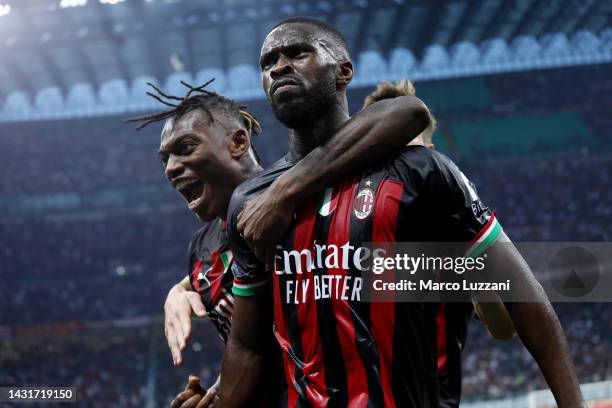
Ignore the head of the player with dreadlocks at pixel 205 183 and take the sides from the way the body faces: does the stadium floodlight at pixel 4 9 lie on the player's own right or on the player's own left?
on the player's own right

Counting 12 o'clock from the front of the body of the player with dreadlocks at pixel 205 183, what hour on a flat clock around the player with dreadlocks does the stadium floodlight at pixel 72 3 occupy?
The stadium floodlight is roughly at 4 o'clock from the player with dreadlocks.

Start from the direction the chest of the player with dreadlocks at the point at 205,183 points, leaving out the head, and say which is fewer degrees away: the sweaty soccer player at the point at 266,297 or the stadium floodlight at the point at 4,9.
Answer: the sweaty soccer player

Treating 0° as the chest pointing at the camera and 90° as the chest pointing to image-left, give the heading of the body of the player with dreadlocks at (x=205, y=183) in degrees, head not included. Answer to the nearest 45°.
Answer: approximately 45°

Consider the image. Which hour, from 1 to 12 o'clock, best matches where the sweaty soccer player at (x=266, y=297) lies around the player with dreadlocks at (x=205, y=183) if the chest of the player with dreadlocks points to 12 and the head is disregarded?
The sweaty soccer player is roughly at 10 o'clock from the player with dreadlocks.
